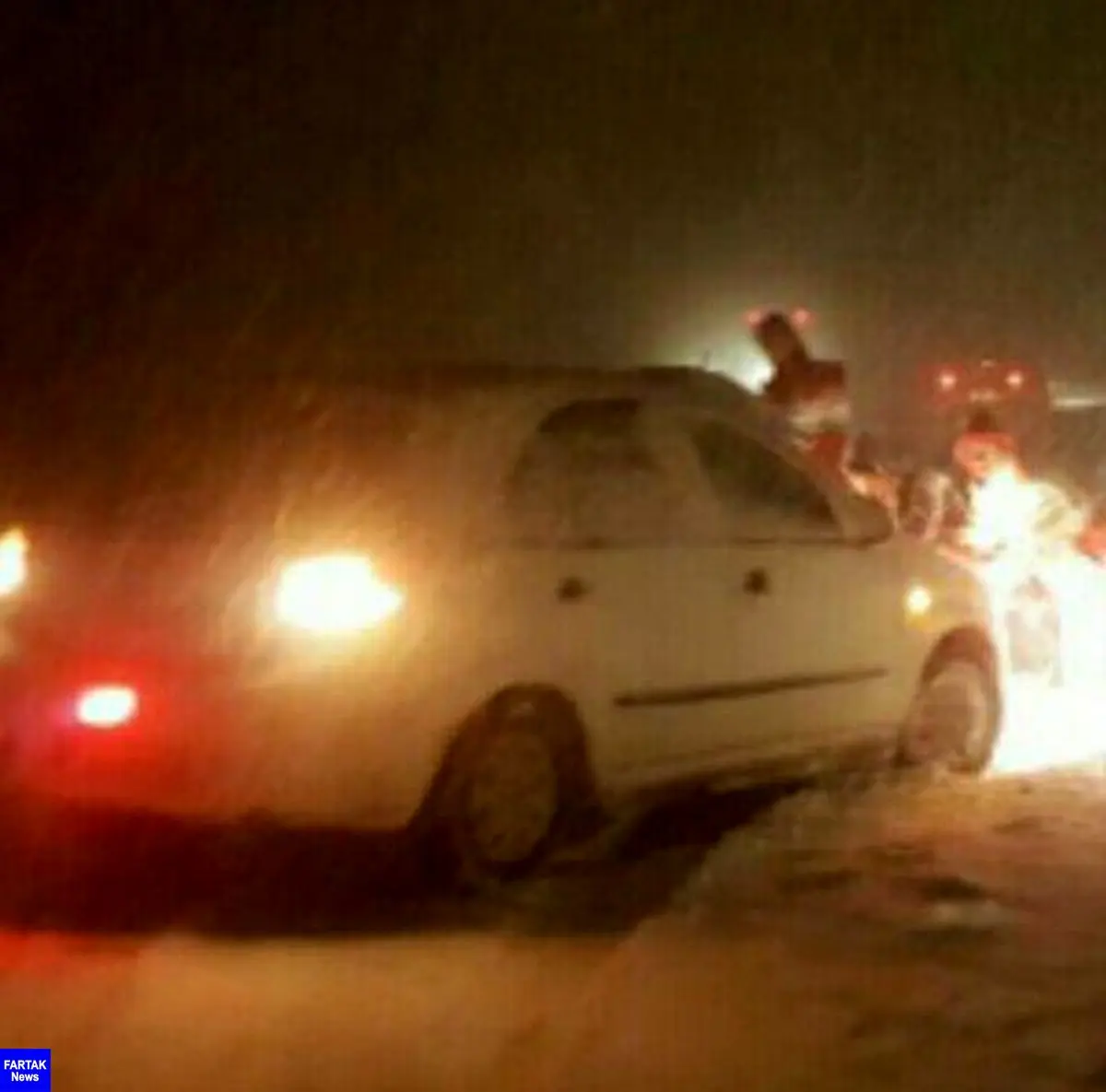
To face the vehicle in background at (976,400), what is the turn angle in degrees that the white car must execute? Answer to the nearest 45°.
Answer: approximately 45° to its left

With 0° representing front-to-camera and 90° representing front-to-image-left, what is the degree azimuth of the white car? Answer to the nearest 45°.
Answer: approximately 225°
